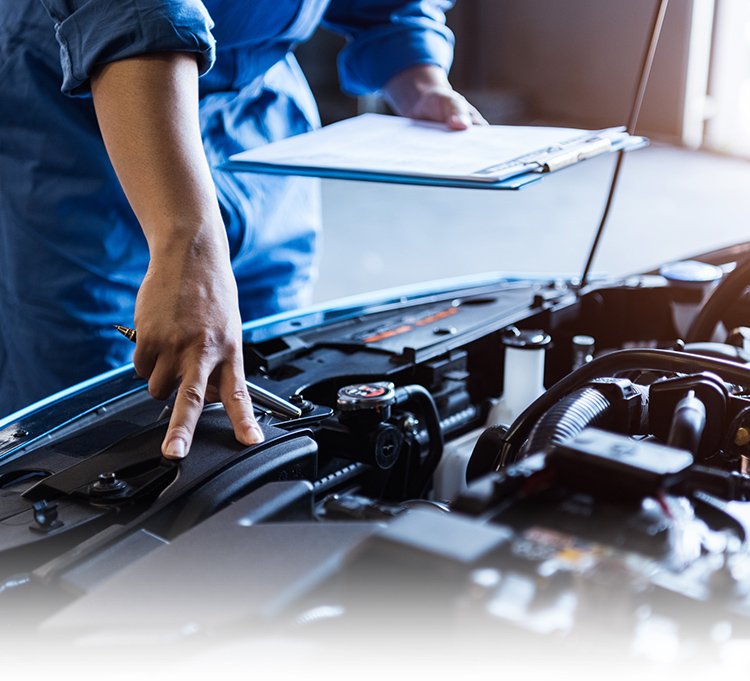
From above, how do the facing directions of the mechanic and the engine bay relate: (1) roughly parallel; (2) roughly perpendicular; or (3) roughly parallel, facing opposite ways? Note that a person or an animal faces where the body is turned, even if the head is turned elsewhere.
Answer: roughly parallel, facing opposite ways

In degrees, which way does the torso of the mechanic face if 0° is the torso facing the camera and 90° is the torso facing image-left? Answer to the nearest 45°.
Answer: approximately 315°

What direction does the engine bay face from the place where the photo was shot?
facing away from the viewer and to the left of the viewer
